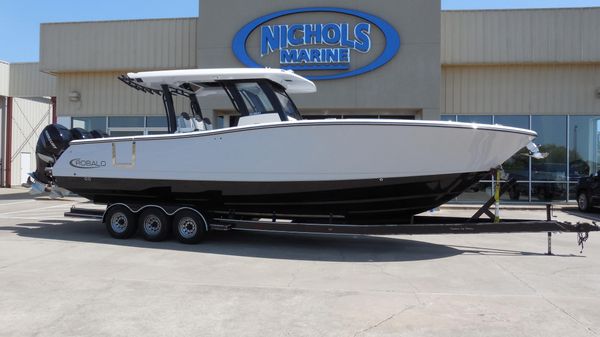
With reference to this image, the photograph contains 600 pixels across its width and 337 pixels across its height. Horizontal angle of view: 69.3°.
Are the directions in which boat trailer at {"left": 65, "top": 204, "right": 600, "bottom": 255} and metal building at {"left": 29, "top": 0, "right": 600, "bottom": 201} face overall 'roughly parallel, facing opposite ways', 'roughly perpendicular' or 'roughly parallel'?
roughly perpendicular

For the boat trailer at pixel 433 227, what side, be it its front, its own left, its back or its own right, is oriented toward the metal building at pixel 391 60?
left

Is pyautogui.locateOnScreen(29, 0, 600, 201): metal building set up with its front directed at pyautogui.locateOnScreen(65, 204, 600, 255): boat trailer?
yes

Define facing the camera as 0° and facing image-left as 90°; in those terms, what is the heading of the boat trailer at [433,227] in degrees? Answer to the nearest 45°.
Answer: approximately 270°

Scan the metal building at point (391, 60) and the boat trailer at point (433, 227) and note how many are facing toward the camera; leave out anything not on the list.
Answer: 1

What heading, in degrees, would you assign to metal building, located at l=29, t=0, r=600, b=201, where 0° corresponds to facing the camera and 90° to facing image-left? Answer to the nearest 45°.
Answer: approximately 0°

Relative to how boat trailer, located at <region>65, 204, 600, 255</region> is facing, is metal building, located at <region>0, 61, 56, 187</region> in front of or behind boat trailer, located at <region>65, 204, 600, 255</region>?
behind

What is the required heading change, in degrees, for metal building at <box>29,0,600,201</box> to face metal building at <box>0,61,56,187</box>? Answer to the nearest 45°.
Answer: approximately 135° to its right

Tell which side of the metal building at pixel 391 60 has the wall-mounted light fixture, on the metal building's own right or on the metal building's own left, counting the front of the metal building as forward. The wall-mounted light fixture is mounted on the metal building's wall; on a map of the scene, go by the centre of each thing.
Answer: on the metal building's own right

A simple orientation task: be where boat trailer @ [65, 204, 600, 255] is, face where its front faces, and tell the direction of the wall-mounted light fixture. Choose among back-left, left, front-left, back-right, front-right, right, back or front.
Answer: back-left
